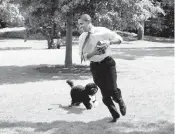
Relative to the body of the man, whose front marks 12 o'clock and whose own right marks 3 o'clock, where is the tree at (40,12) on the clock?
The tree is roughly at 4 o'clock from the man.

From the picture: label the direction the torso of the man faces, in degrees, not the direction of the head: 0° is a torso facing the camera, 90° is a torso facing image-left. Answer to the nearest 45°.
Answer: approximately 45°

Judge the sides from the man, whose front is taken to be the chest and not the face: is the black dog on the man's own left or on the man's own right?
on the man's own right
